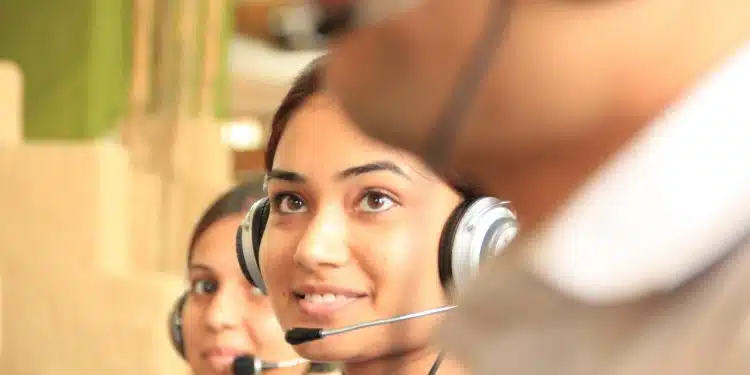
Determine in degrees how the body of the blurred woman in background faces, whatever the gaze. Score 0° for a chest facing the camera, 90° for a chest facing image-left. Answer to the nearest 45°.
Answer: approximately 45°

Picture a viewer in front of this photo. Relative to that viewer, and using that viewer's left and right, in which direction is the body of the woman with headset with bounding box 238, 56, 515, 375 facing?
facing the viewer and to the left of the viewer

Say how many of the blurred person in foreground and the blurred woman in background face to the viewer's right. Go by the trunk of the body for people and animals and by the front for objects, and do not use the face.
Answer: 0

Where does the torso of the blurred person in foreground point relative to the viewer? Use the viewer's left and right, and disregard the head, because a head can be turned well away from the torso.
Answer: facing to the left of the viewer

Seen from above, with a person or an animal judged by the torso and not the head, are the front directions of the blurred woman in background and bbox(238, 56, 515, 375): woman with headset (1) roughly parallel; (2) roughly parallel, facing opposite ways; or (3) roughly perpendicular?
roughly parallel
